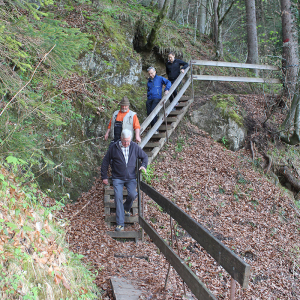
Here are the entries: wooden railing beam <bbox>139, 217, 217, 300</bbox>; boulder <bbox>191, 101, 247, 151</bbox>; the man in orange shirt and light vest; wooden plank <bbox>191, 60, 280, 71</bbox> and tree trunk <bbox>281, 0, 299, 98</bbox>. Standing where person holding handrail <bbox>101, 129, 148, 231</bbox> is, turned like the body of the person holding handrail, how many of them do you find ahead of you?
1

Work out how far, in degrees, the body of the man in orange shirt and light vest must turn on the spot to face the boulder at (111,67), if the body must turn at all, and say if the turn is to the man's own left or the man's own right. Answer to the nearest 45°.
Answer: approximately 180°

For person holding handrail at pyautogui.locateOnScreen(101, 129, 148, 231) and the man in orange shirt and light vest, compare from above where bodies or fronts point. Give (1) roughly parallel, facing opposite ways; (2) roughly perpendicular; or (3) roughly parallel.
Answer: roughly parallel

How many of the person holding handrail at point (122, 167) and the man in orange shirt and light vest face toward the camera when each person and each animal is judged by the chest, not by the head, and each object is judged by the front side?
2

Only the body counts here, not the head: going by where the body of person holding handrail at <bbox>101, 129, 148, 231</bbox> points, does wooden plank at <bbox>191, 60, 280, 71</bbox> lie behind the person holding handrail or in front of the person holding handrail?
behind

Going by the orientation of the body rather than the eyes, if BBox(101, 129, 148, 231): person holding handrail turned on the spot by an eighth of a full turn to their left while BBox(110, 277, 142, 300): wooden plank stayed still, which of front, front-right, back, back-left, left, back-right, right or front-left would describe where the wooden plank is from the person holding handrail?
front-right

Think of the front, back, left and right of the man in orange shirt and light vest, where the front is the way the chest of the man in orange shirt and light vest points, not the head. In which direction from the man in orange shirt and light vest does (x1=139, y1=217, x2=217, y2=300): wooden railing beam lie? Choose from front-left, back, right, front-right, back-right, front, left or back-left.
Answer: front

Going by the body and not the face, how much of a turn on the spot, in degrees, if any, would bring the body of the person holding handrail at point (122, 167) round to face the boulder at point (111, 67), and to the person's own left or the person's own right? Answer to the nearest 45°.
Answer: approximately 180°

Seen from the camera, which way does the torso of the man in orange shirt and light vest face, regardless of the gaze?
toward the camera

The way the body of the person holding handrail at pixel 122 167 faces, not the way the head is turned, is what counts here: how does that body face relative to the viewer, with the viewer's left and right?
facing the viewer

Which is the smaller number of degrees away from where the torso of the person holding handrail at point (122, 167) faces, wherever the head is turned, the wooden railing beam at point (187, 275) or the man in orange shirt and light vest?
the wooden railing beam

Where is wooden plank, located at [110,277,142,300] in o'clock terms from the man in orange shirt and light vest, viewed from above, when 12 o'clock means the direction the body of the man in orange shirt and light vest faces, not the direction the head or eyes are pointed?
The wooden plank is roughly at 12 o'clock from the man in orange shirt and light vest.
